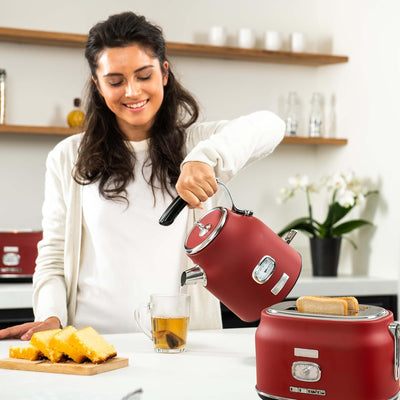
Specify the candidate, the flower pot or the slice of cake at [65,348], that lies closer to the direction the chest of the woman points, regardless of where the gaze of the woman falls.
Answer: the slice of cake

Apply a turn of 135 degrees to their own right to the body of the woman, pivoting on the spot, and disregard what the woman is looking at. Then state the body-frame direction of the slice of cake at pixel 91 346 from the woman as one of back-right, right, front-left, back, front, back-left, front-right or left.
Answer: back-left

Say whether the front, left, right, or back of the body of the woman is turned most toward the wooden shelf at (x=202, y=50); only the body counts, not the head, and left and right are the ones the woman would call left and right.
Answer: back

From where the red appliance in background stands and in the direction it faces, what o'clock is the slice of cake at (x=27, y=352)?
The slice of cake is roughly at 12 o'clock from the red appliance in background.

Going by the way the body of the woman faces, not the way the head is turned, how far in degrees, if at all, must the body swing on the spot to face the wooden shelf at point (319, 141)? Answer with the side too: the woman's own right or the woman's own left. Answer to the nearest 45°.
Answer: approximately 135° to the woman's own left

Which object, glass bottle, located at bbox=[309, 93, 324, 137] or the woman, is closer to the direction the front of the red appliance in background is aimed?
the woman

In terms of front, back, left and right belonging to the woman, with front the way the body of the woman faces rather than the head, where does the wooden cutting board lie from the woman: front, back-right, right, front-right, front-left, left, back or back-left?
front

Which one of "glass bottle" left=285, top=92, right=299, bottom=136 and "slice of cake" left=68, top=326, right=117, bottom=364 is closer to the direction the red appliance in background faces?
the slice of cake

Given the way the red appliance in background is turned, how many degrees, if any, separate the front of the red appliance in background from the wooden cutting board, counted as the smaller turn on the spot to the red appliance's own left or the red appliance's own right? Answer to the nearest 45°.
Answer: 0° — it already faces it

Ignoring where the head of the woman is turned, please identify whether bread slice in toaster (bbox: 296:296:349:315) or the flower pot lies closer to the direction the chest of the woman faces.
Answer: the bread slice in toaster

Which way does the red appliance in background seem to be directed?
toward the camera

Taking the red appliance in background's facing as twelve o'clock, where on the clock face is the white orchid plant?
The white orchid plant is roughly at 9 o'clock from the red appliance in background.

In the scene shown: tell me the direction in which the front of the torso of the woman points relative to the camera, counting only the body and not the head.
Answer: toward the camera

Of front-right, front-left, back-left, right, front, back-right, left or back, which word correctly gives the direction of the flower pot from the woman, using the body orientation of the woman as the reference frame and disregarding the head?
back-left

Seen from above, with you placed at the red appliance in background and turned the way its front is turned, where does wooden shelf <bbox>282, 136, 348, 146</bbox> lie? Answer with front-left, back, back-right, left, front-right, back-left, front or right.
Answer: left

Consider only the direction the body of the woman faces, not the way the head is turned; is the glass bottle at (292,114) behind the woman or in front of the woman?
behind

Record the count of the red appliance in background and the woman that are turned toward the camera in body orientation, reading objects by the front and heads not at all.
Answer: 2

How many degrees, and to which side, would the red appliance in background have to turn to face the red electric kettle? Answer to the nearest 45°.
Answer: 0° — it already faces it
